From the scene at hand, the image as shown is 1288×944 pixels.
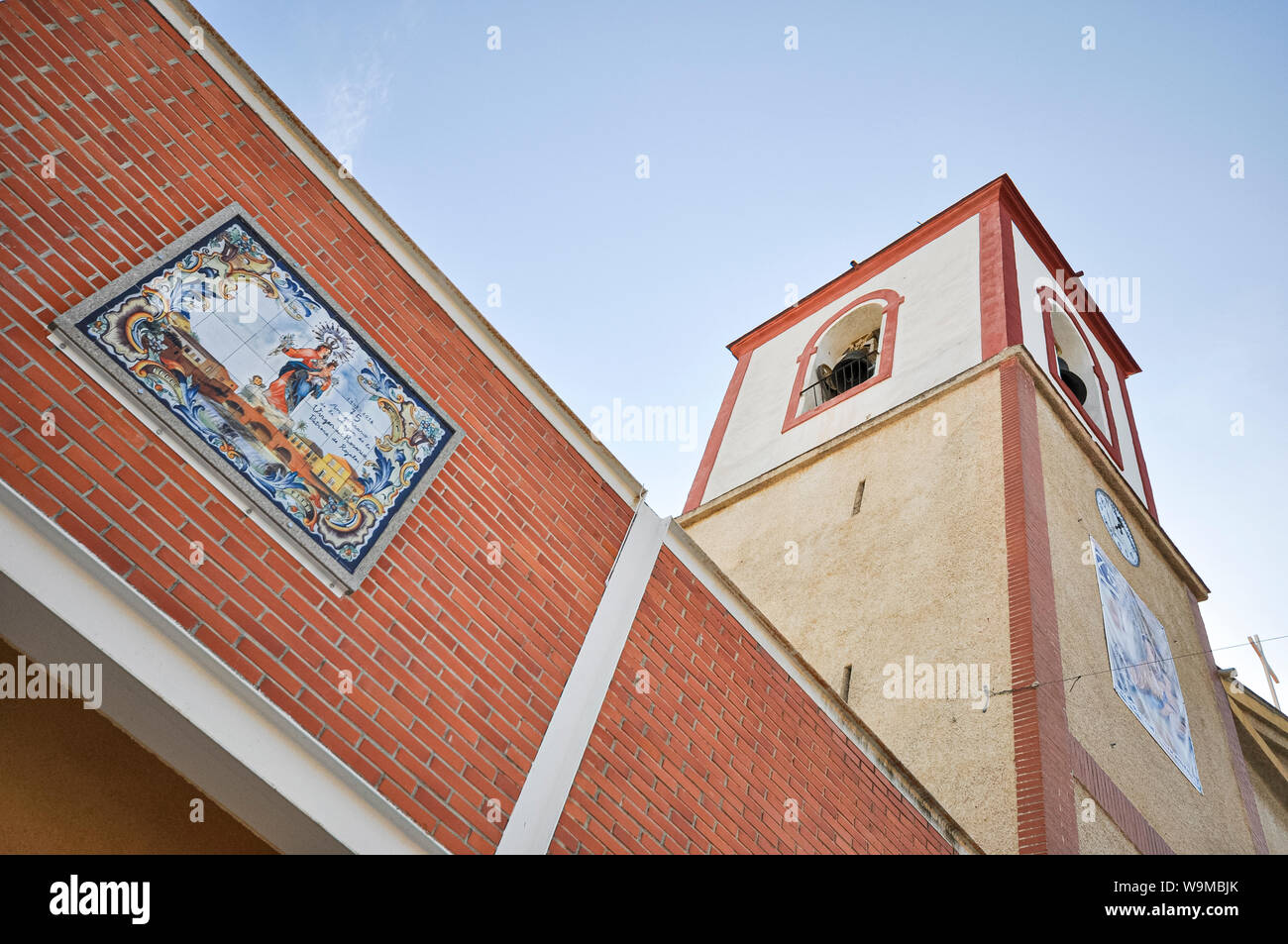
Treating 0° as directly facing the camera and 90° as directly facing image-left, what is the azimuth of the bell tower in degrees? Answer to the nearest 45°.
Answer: approximately 315°

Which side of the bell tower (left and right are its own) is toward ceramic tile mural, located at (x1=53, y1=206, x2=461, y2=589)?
right
